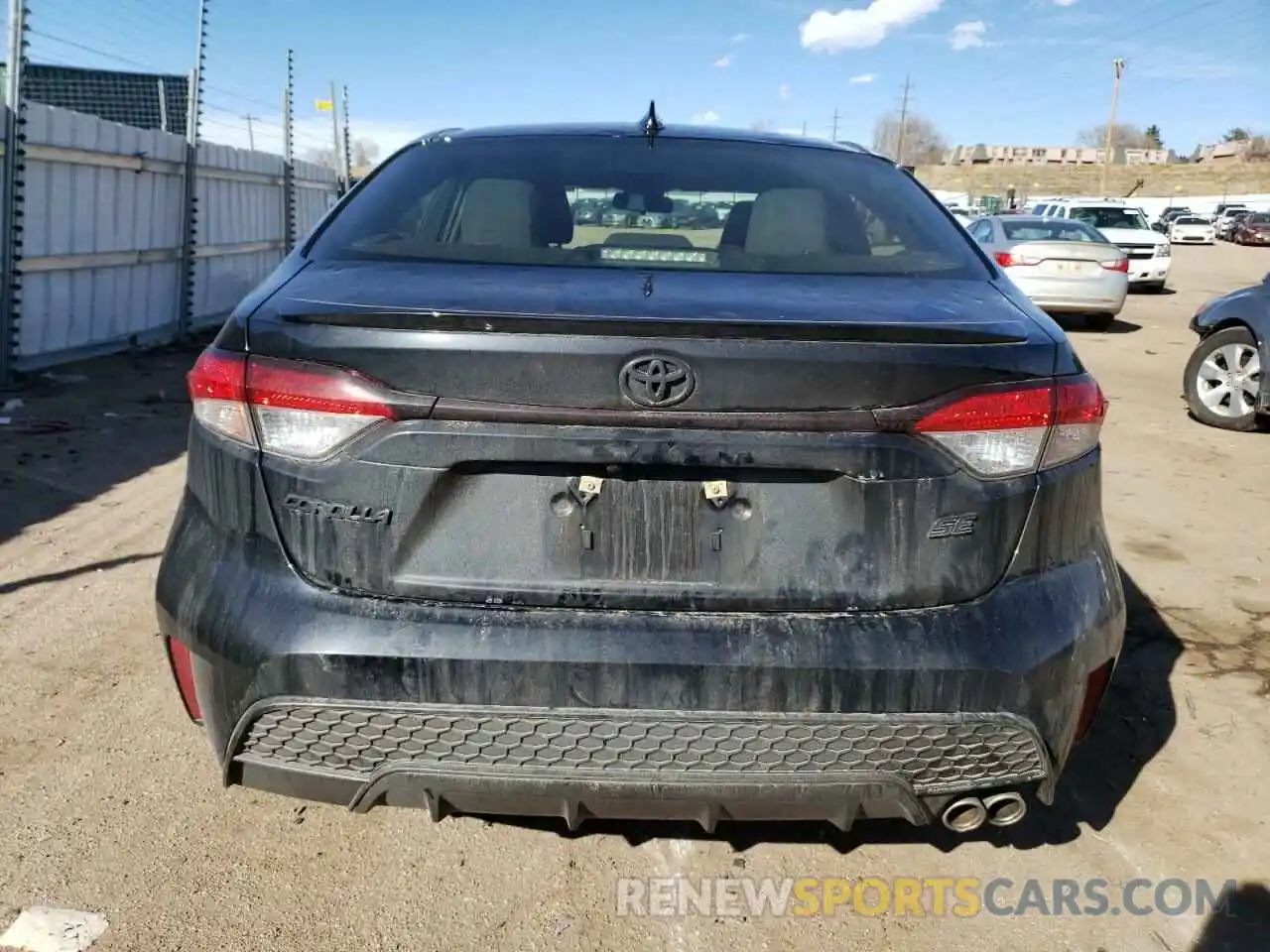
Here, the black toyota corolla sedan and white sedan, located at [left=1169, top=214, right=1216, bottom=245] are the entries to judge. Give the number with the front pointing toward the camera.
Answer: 1

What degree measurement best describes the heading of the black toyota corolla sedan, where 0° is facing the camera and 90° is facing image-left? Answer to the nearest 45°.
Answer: approximately 180°

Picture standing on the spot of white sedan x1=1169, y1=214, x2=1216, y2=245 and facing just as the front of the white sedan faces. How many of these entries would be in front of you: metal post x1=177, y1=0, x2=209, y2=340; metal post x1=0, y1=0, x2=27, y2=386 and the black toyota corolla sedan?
3

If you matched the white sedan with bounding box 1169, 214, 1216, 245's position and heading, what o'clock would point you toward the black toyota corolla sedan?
The black toyota corolla sedan is roughly at 12 o'clock from the white sedan.
